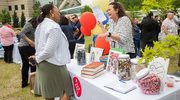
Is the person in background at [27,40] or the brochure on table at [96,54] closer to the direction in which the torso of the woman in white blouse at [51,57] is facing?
the brochure on table

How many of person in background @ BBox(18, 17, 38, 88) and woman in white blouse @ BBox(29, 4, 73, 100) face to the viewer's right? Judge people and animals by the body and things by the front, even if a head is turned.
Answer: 2

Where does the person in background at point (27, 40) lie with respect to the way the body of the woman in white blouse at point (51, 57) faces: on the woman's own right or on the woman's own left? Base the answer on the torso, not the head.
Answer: on the woman's own left

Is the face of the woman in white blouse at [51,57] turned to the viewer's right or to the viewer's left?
to the viewer's right

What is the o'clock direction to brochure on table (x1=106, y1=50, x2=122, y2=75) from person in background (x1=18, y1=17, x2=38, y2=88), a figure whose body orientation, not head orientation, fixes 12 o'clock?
The brochure on table is roughly at 2 o'clock from the person in background.

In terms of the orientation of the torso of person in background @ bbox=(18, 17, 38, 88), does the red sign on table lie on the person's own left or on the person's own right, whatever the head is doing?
on the person's own right

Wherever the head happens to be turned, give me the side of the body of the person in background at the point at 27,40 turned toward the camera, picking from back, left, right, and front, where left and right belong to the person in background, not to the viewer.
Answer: right

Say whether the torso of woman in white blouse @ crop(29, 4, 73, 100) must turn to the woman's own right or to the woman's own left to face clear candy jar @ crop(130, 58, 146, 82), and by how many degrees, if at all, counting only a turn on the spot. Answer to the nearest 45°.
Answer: approximately 45° to the woman's own right

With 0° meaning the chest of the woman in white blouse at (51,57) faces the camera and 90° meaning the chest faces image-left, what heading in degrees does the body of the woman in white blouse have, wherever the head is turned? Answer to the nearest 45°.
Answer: approximately 270°
